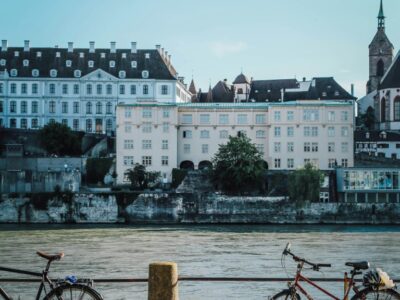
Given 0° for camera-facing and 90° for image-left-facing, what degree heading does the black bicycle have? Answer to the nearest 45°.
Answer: approximately 90°

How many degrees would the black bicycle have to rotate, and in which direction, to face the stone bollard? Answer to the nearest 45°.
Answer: approximately 135° to its left
